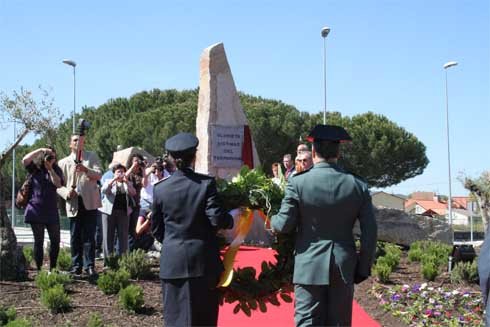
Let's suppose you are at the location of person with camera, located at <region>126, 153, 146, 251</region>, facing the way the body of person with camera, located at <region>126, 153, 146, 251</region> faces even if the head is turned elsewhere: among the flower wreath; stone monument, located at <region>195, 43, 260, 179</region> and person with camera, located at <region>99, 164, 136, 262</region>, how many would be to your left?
1

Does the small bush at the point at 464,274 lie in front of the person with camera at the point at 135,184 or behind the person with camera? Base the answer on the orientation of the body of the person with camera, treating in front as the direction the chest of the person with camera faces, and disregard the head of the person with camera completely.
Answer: in front

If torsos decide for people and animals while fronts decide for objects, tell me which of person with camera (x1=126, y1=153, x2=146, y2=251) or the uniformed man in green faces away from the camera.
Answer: the uniformed man in green

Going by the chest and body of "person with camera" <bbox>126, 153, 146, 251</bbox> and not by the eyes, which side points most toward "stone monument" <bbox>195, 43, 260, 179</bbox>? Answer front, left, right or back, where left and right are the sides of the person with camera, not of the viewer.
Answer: left

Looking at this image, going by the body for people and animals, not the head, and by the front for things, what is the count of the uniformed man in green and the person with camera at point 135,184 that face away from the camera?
1

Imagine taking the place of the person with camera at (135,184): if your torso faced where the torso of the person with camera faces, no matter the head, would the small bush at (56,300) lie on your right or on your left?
on your right

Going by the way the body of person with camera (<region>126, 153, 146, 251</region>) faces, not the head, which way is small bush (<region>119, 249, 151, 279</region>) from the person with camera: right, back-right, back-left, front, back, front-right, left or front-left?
front-right

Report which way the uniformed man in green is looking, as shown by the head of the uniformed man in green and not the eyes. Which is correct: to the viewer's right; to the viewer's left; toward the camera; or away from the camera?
away from the camera

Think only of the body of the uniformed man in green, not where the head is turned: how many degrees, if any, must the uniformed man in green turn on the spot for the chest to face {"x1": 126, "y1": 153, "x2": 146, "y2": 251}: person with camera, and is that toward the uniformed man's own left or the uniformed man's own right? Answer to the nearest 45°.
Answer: approximately 45° to the uniformed man's own left

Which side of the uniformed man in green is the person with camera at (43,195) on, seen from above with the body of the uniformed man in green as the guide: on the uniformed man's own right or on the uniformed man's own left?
on the uniformed man's own left

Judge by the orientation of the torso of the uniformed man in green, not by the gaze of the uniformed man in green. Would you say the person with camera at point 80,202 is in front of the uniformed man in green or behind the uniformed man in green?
in front

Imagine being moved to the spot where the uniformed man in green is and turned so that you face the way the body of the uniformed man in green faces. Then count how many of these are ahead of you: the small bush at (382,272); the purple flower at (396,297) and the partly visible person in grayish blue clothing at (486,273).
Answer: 2

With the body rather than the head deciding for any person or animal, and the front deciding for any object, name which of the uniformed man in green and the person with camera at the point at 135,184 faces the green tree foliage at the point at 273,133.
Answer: the uniformed man in green

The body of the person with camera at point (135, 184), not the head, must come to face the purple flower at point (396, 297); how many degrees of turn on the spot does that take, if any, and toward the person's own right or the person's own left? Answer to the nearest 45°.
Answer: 0° — they already face it

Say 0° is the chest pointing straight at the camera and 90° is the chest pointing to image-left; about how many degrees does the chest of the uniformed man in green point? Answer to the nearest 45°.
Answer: approximately 180°
